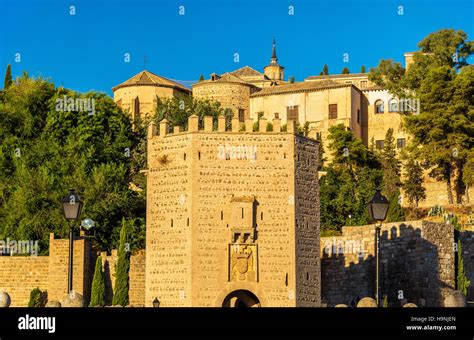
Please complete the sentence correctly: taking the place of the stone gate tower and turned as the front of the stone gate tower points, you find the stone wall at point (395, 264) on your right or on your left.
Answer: on your left

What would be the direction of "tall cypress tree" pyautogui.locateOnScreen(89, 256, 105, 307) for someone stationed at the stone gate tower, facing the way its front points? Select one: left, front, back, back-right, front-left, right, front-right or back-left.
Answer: back-right

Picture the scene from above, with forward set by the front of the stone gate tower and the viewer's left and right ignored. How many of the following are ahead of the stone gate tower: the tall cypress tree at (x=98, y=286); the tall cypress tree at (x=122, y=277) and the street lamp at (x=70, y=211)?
1

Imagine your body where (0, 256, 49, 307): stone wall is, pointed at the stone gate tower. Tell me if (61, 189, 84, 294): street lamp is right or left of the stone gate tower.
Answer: right

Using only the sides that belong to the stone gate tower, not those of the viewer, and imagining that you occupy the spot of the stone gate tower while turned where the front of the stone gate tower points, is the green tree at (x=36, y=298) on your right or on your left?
on your right

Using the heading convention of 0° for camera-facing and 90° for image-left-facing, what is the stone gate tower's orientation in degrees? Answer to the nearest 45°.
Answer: approximately 0°

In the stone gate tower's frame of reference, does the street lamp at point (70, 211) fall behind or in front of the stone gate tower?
in front

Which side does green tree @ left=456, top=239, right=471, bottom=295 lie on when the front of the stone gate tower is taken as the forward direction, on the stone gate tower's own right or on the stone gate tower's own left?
on the stone gate tower's own left
